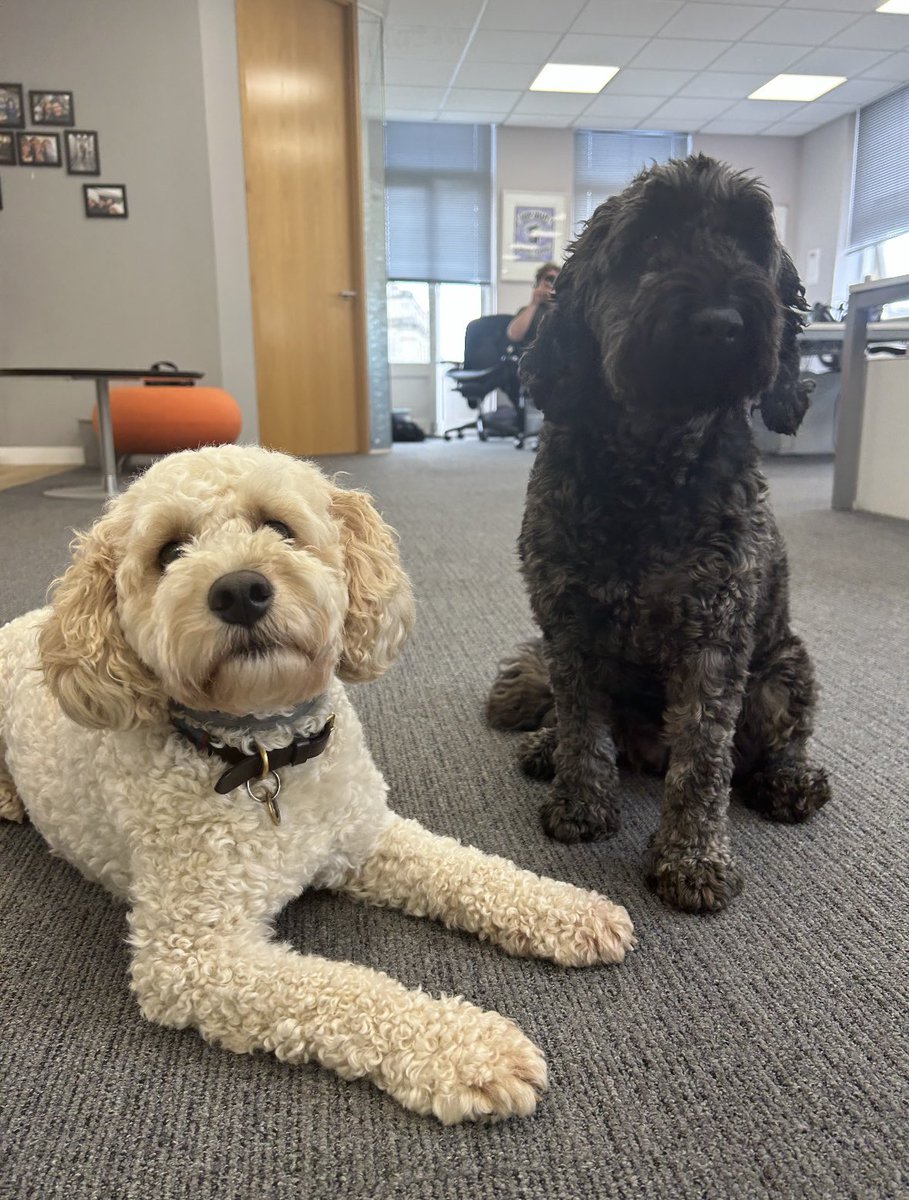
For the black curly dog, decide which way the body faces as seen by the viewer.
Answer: toward the camera

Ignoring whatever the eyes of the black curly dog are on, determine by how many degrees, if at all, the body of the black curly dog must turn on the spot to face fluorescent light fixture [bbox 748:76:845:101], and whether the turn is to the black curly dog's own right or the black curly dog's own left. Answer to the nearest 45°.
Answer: approximately 180°

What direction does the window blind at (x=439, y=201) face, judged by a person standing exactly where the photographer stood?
facing the viewer

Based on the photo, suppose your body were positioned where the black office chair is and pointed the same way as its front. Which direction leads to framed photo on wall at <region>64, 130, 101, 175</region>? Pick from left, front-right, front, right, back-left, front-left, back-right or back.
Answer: front

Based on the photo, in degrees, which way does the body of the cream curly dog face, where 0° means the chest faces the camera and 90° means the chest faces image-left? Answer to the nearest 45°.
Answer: approximately 315°

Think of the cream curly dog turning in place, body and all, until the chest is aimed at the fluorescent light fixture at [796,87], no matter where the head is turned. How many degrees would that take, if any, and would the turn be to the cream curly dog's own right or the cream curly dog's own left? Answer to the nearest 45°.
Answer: approximately 90° to the cream curly dog's own left

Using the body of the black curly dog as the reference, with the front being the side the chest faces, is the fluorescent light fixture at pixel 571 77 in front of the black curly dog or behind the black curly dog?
behind

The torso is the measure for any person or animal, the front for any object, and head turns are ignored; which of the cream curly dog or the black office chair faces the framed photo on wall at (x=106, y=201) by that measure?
the black office chair

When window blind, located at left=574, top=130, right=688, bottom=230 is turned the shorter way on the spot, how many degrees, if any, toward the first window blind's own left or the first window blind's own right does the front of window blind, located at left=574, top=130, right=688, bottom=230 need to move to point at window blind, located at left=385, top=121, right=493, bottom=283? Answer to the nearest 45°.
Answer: approximately 90° to the first window blind's own right

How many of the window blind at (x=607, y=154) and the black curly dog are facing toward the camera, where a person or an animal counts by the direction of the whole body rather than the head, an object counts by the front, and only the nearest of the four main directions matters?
2

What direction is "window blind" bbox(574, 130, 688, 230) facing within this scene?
toward the camera

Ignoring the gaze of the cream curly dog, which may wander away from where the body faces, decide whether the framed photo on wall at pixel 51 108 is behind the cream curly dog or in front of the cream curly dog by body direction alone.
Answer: behind
